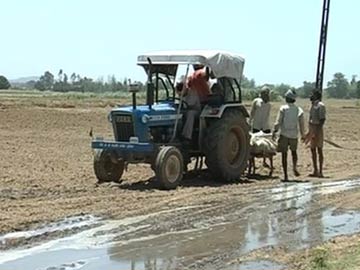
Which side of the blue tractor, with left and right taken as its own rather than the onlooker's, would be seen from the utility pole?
back

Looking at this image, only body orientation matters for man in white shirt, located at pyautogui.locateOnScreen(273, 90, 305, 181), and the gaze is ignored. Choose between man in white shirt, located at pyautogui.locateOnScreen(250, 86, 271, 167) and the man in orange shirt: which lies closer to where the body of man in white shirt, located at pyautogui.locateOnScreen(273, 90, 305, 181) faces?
the man in white shirt

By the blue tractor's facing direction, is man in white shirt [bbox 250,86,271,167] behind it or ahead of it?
behind

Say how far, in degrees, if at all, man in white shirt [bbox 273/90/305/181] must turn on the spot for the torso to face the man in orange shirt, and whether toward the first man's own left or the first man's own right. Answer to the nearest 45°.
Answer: approximately 135° to the first man's own left

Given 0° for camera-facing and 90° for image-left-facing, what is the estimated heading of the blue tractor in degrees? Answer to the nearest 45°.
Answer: approximately 45°
